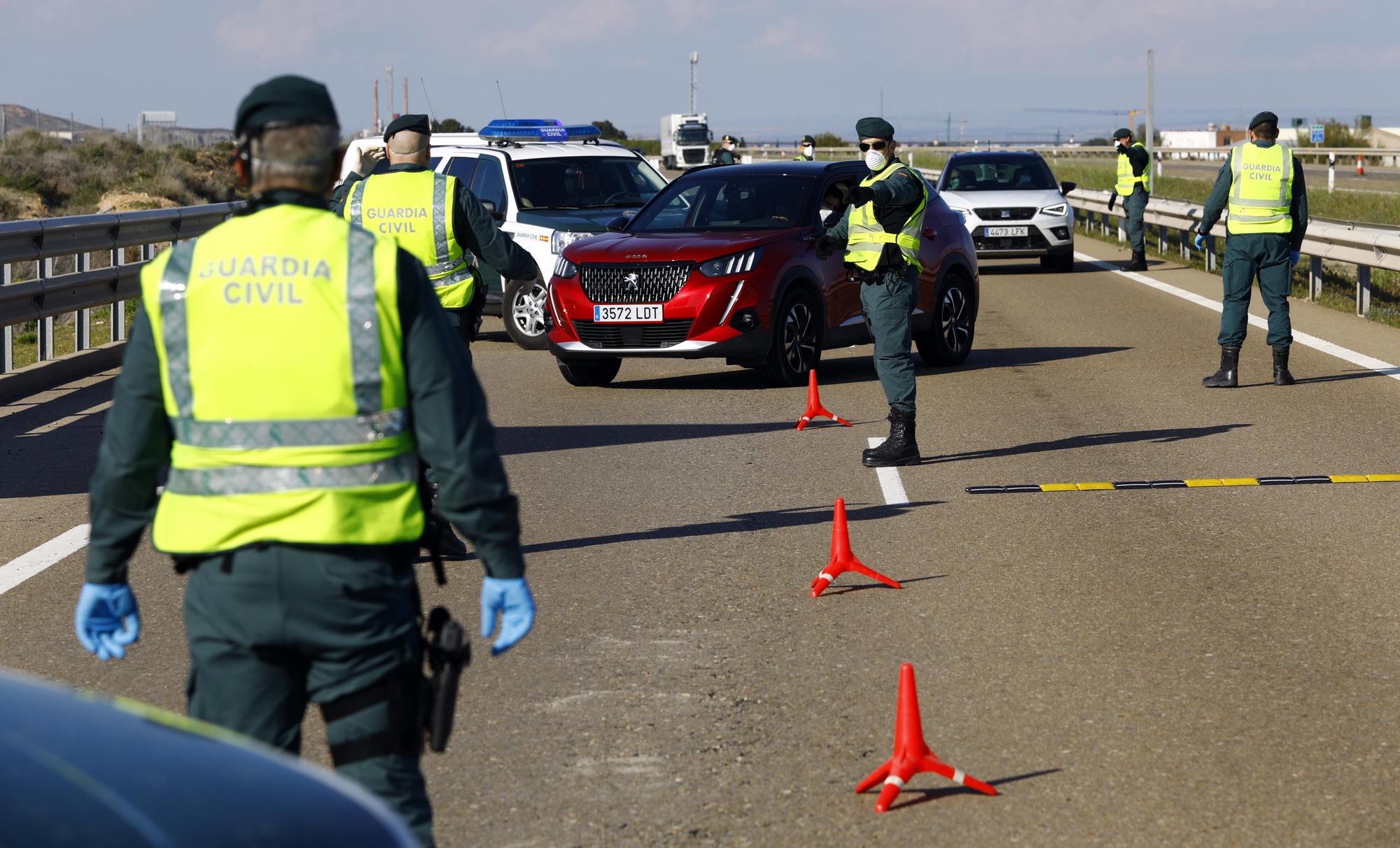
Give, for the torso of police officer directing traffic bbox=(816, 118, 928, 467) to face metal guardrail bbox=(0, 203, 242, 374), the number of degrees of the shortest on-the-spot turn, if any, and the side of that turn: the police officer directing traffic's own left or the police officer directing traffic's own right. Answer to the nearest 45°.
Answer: approximately 90° to the police officer directing traffic's own right

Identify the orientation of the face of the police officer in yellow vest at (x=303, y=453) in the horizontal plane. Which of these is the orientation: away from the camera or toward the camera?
away from the camera

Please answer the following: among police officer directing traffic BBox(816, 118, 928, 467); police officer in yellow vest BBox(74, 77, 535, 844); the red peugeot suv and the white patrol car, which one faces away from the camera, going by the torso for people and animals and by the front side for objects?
the police officer in yellow vest

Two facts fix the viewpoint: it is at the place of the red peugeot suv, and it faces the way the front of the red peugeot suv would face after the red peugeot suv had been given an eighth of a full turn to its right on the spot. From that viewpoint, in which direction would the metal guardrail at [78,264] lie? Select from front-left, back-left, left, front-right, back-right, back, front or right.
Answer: front

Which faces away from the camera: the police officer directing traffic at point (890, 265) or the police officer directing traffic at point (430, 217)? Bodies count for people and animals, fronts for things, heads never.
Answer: the police officer directing traffic at point (430, 217)

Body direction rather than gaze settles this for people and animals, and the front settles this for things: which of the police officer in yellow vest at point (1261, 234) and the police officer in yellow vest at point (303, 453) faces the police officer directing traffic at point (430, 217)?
the police officer in yellow vest at point (303, 453)

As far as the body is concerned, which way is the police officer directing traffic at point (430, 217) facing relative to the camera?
away from the camera

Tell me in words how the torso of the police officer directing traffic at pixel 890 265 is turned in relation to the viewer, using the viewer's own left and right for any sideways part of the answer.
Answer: facing the viewer and to the left of the viewer

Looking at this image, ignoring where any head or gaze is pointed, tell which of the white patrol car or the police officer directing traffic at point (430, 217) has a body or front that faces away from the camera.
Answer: the police officer directing traffic

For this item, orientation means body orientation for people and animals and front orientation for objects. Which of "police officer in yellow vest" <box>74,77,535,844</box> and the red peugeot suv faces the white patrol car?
the police officer in yellow vest
